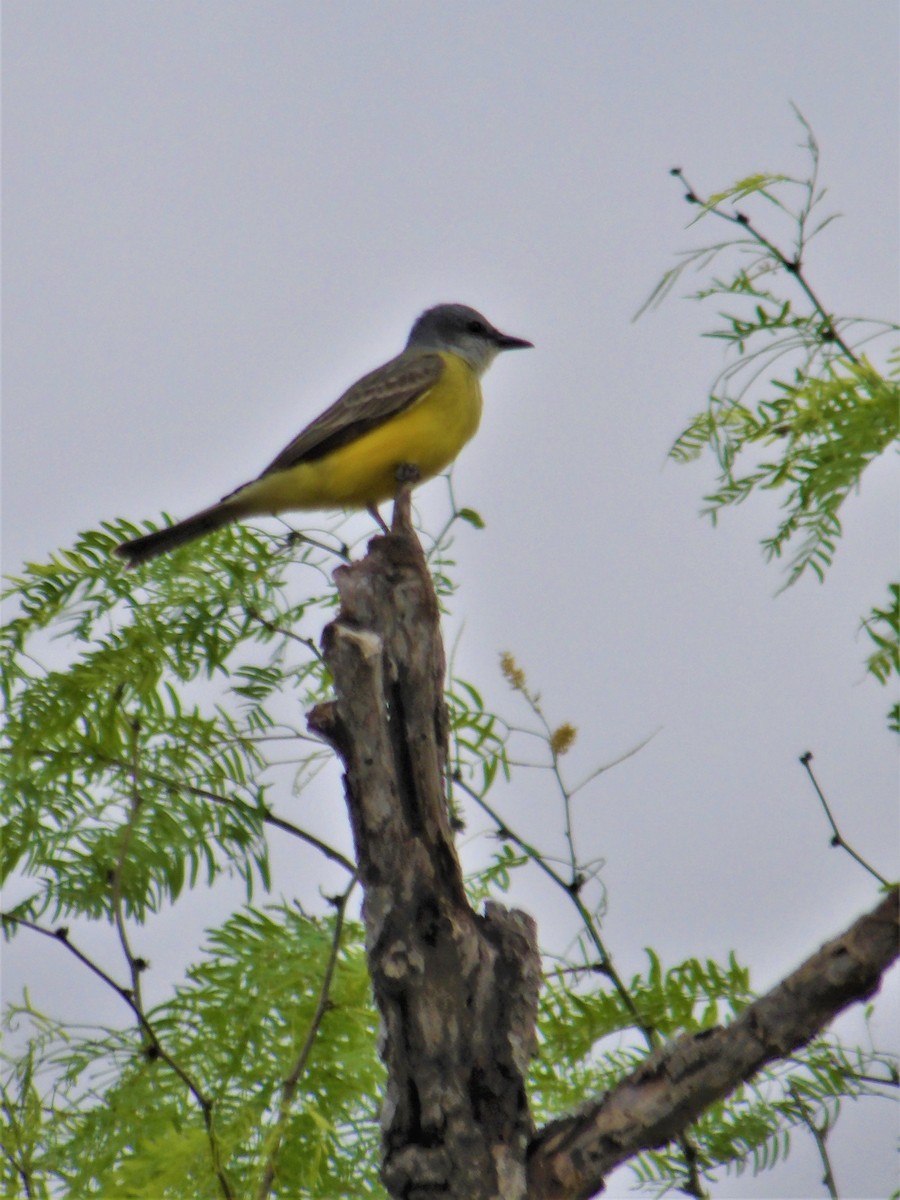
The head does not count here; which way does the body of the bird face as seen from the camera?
to the viewer's right
